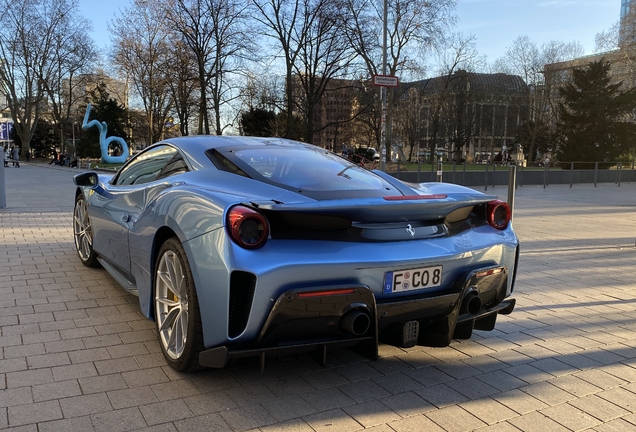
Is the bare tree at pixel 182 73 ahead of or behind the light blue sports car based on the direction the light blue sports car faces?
ahead

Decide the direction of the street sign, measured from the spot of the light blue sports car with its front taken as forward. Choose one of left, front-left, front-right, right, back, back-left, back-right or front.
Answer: front-right

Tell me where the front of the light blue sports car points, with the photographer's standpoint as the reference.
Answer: facing away from the viewer and to the left of the viewer

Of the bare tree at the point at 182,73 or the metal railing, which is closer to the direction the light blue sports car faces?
the bare tree

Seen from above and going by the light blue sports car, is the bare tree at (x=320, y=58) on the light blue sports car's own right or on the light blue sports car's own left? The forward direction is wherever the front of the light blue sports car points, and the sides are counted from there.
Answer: on the light blue sports car's own right

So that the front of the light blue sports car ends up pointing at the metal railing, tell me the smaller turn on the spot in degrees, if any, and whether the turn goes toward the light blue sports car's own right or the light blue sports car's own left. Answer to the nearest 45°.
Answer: approximately 90° to the light blue sports car's own right
